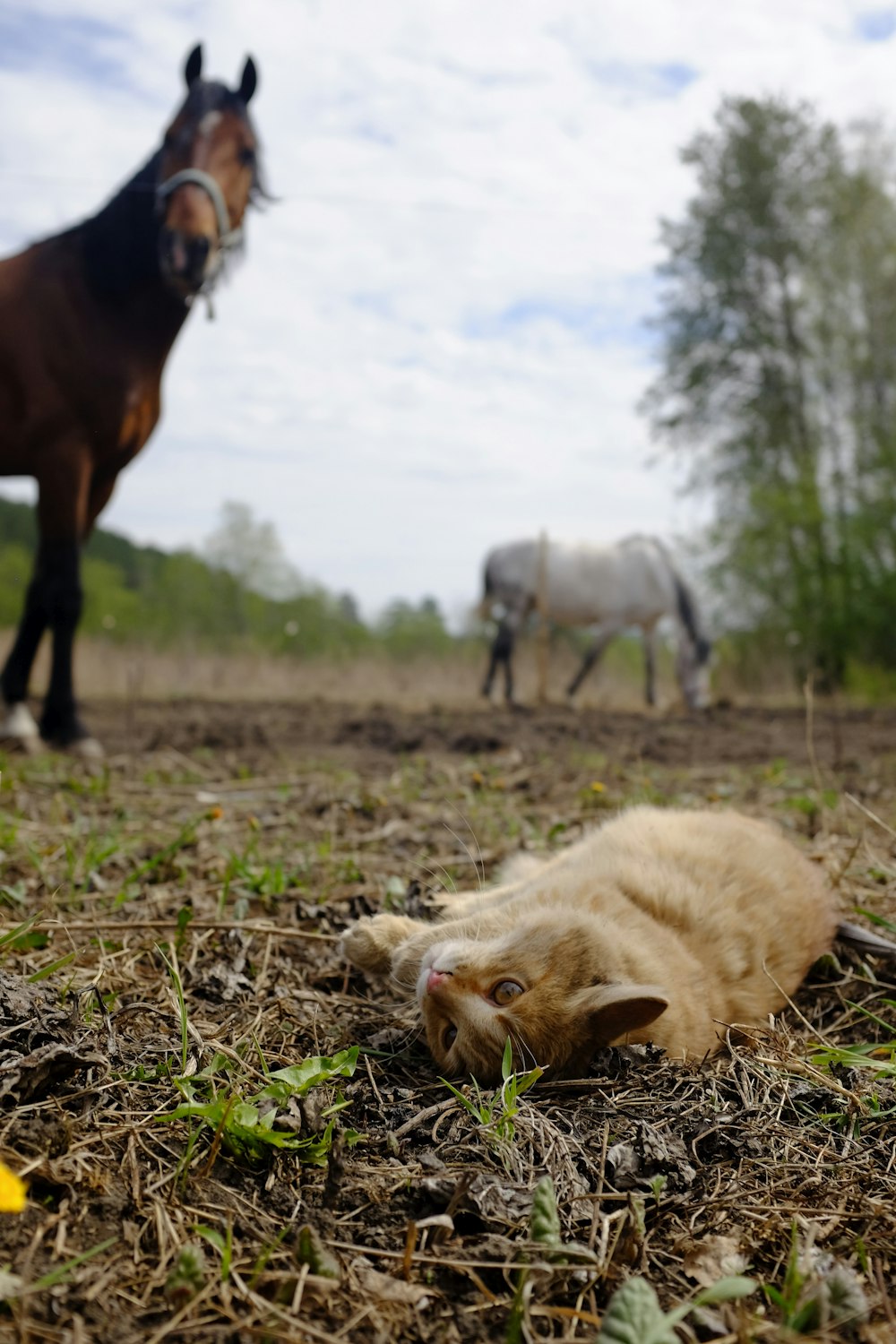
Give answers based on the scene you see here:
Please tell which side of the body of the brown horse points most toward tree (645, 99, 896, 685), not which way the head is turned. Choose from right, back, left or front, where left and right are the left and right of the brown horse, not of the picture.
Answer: left

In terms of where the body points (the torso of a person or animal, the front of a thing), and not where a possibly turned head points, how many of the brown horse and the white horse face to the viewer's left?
0

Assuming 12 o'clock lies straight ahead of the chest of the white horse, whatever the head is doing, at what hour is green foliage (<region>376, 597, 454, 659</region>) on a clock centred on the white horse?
The green foliage is roughly at 8 o'clock from the white horse.

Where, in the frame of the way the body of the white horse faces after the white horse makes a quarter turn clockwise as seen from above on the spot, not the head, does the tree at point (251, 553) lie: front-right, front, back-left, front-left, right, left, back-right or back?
back-right

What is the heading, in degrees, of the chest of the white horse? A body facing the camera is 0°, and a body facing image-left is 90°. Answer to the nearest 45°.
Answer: approximately 270°

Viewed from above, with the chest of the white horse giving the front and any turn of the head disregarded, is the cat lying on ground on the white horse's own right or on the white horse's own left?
on the white horse's own right

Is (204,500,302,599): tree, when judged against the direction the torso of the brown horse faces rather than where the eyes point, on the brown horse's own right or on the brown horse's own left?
on the brown horse's own left

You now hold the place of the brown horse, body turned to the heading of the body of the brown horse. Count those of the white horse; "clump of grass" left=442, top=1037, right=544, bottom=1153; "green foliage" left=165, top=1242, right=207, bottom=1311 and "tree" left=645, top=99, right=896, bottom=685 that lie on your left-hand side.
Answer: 2

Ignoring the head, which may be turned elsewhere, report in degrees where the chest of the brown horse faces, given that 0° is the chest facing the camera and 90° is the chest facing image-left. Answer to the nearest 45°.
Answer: approximately 315°

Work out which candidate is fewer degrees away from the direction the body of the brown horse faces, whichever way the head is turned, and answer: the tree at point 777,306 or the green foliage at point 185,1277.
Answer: the green foliage

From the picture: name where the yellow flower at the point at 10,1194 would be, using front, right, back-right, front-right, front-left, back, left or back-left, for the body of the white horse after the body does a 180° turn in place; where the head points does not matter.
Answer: left
